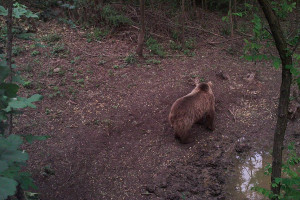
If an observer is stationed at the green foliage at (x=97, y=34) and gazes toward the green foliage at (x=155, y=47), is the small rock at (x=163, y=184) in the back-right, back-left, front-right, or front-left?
front-right

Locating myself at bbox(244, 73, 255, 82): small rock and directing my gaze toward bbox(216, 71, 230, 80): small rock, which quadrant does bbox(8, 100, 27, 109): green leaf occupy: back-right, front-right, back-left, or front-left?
front-left

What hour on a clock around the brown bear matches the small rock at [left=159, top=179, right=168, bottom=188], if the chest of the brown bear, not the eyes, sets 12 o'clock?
The small rock is roughly at 5 o'clock from the brown bear.

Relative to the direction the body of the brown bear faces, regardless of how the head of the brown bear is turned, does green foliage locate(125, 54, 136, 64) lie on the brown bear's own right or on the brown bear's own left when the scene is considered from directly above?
on the brown bear's own left

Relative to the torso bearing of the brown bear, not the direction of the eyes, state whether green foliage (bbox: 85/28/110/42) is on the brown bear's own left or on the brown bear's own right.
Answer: on the brown bear's own left

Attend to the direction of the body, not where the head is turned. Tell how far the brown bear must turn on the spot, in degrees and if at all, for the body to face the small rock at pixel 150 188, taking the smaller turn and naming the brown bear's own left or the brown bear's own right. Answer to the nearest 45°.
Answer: approximately 135° to the brown bear's own right

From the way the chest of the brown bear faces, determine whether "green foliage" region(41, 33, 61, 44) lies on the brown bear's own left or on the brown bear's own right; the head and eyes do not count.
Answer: on the brown bear's own left

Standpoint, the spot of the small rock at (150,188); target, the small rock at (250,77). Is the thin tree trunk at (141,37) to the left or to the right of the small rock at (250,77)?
left

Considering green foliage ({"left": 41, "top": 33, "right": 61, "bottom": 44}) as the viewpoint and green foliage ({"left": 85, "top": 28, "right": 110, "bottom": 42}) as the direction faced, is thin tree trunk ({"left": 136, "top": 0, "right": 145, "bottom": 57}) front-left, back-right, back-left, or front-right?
front-right

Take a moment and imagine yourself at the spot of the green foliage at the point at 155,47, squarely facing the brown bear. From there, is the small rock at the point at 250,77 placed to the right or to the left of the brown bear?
left

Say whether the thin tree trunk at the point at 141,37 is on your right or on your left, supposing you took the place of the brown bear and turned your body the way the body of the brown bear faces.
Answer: on your left

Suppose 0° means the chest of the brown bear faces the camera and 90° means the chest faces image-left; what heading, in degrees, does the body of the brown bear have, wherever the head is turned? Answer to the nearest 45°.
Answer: approximately 225°

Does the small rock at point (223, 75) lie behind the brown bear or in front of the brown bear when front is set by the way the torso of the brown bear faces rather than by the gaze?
in front

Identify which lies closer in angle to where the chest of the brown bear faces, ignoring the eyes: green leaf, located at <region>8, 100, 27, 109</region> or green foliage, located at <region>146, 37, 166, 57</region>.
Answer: the green foliage

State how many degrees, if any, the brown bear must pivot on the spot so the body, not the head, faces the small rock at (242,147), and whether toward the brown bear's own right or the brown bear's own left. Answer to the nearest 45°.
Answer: approximately 45° to the brown bear's own right
